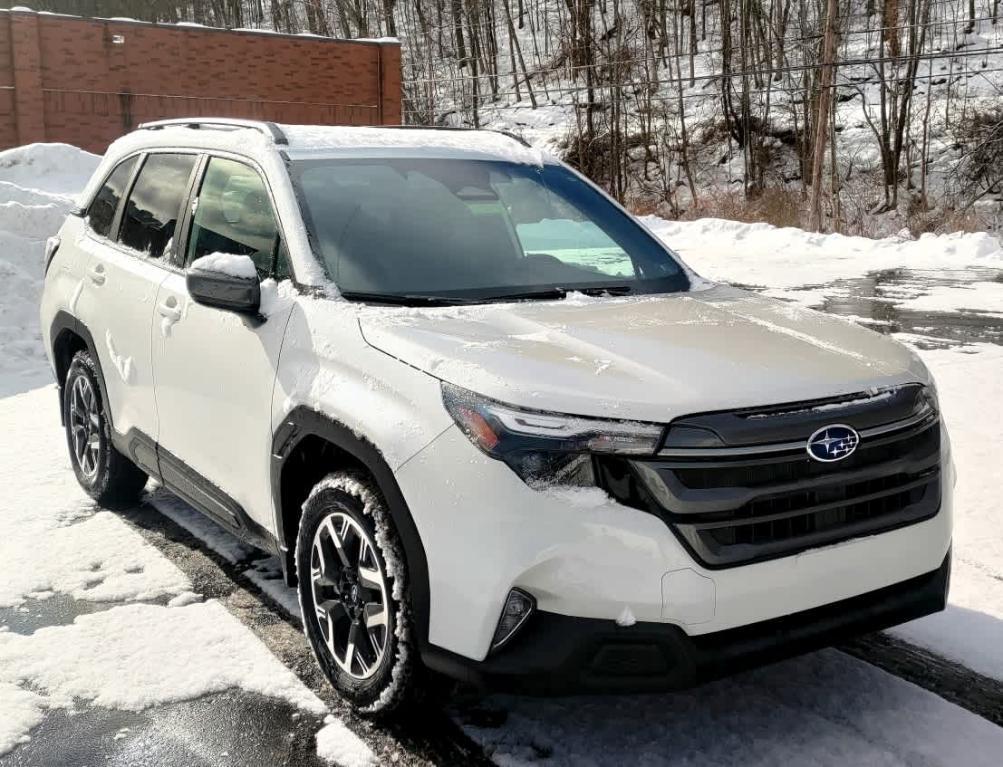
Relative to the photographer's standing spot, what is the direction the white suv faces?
facing the viewer and to the right of the viewer

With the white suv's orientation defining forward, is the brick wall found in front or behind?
behind
